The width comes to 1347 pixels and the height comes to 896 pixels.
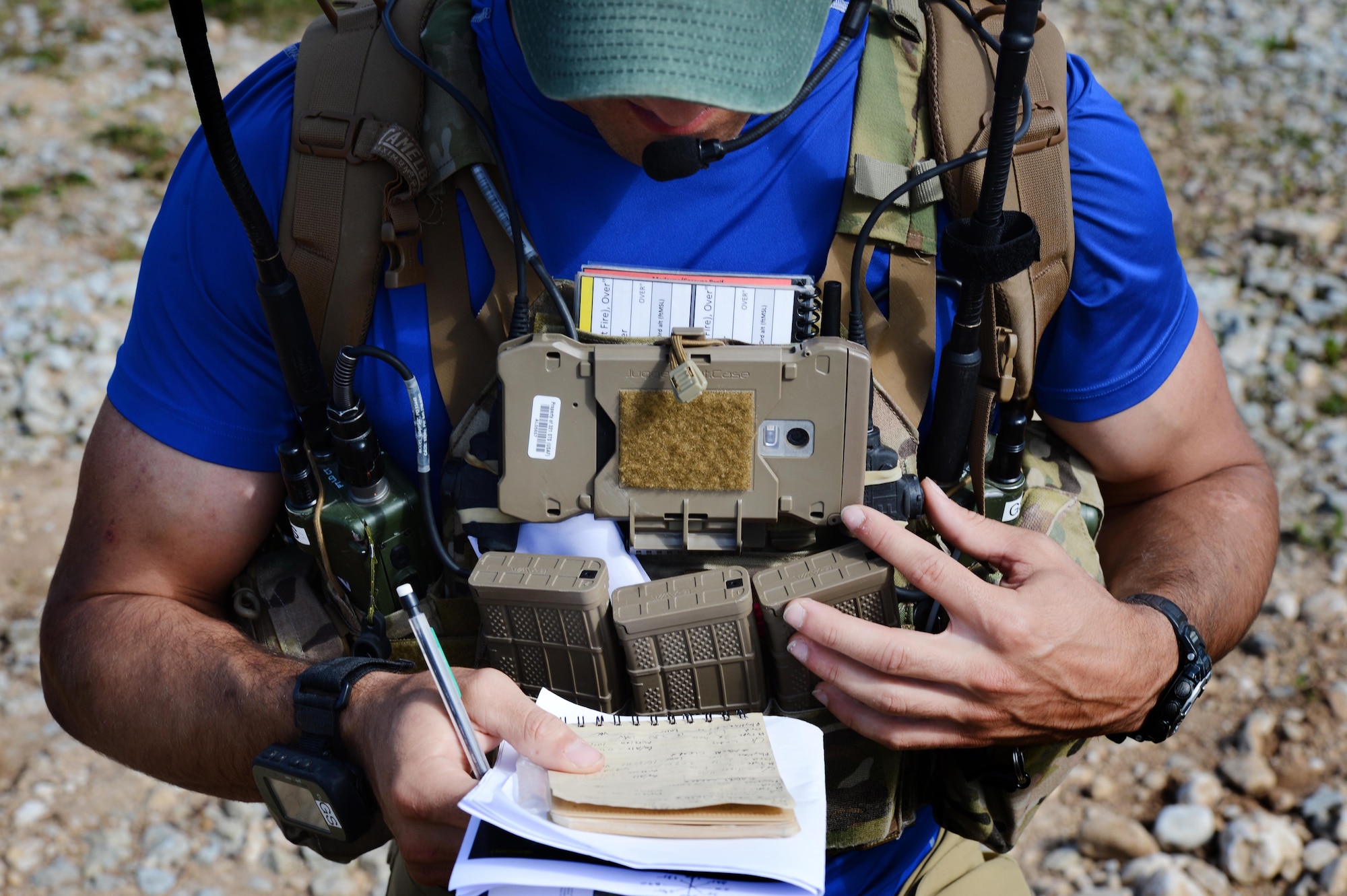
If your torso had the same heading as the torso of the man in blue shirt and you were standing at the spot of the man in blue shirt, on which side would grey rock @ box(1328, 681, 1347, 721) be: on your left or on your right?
on your left

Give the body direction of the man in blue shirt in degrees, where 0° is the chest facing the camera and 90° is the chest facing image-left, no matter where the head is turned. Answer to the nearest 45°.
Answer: approximately 0°

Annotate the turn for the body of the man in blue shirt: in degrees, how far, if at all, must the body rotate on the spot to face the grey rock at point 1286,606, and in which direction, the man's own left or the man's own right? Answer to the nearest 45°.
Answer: approximately 135° to the man's own left

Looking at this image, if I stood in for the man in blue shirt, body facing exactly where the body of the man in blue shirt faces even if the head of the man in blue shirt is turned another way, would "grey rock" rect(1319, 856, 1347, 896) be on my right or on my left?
on my left

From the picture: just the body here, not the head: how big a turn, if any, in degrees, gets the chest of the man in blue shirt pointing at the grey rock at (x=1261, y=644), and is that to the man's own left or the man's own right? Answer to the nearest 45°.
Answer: approximately 135° to the man's own left
